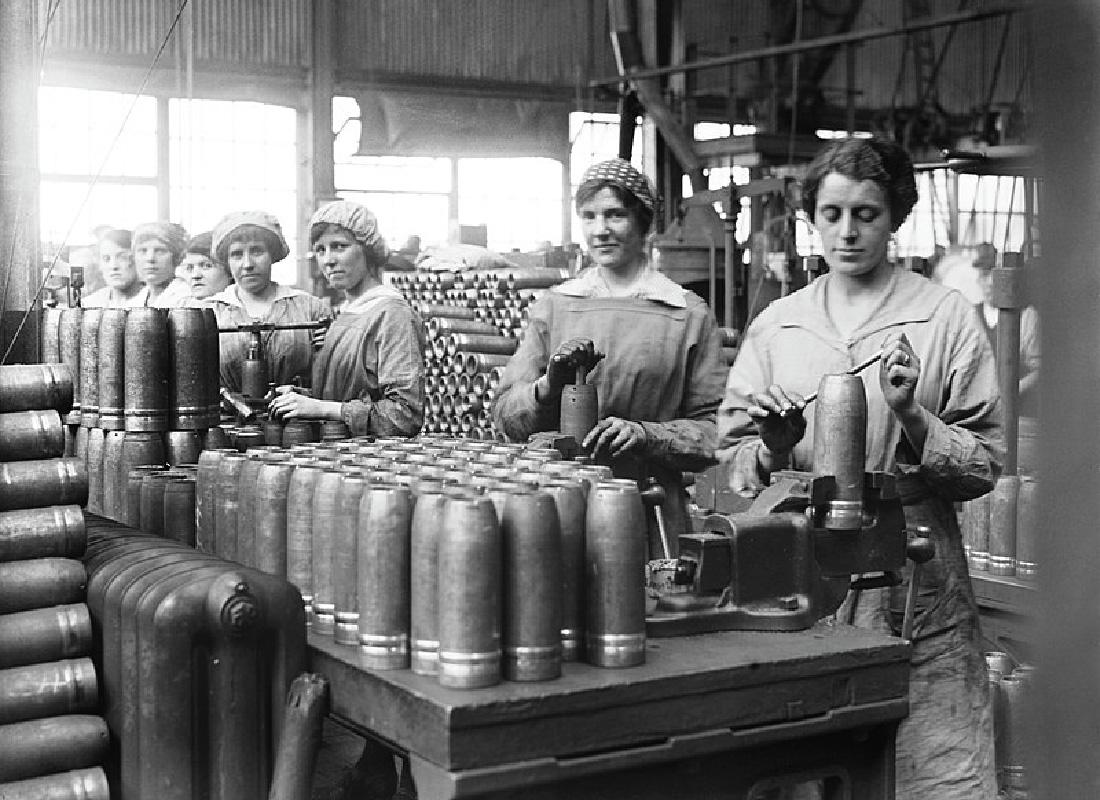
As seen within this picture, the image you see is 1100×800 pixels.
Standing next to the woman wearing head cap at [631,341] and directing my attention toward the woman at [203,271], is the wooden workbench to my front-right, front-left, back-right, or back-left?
back-left

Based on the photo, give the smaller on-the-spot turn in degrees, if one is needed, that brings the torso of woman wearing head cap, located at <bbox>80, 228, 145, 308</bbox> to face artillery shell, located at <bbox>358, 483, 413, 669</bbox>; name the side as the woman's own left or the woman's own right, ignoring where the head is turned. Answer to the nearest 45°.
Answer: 0° — they already face it

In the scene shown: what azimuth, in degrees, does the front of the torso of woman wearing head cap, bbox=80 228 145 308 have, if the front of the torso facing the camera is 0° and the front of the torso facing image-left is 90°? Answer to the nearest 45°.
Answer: approximately 0°

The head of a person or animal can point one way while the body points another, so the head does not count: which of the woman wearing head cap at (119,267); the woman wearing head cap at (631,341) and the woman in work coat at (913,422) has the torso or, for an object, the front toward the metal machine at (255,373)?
the woman wearing head cap at (119,267)

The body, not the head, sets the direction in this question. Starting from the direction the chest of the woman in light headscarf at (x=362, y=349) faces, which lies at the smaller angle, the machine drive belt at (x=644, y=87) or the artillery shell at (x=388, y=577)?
the artillery shell

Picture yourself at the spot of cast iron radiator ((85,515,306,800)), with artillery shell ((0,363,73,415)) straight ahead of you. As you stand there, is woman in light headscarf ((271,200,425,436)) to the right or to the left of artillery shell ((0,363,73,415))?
right

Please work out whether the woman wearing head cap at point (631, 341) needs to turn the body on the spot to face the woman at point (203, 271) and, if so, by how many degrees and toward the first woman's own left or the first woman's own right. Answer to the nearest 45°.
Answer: approximately 135° to the first woman's own right
